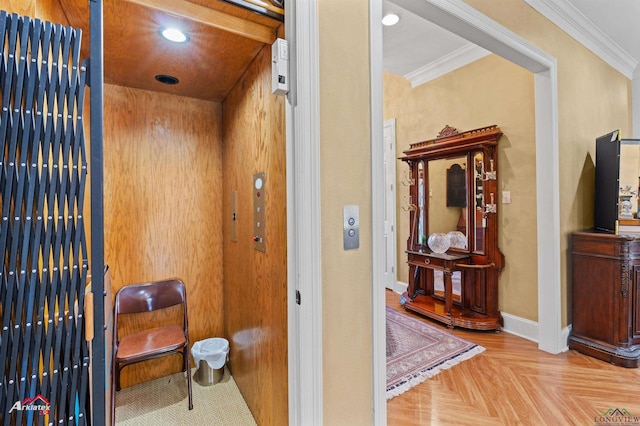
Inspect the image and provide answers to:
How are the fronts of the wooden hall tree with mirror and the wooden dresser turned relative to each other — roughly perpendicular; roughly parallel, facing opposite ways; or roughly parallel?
roughly perpendicular

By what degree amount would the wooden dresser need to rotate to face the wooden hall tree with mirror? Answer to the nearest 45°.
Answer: approximately 135° to its right

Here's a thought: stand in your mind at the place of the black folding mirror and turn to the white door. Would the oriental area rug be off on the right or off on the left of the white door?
left

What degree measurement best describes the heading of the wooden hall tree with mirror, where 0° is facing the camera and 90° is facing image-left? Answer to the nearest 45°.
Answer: approximately 45°

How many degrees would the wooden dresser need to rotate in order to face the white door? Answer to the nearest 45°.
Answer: approximately 135° to its right
